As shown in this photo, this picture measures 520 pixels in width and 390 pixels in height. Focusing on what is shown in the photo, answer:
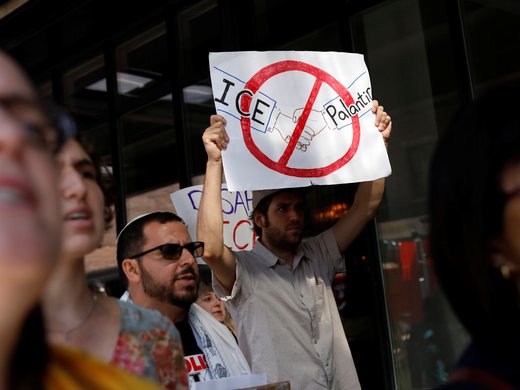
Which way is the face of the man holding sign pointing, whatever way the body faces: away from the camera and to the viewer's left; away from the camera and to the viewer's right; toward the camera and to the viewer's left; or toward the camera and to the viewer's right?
toward the camera and to the viewer's right

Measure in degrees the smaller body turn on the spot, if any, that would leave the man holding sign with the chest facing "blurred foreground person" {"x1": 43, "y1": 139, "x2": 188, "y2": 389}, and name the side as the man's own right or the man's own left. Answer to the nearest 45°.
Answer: approximately 45° to the man's own right

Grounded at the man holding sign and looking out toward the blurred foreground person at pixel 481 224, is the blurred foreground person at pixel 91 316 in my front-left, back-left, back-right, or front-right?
front-right

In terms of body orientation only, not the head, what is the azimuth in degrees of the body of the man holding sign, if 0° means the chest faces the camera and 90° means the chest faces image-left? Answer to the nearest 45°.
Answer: approximately 315°
